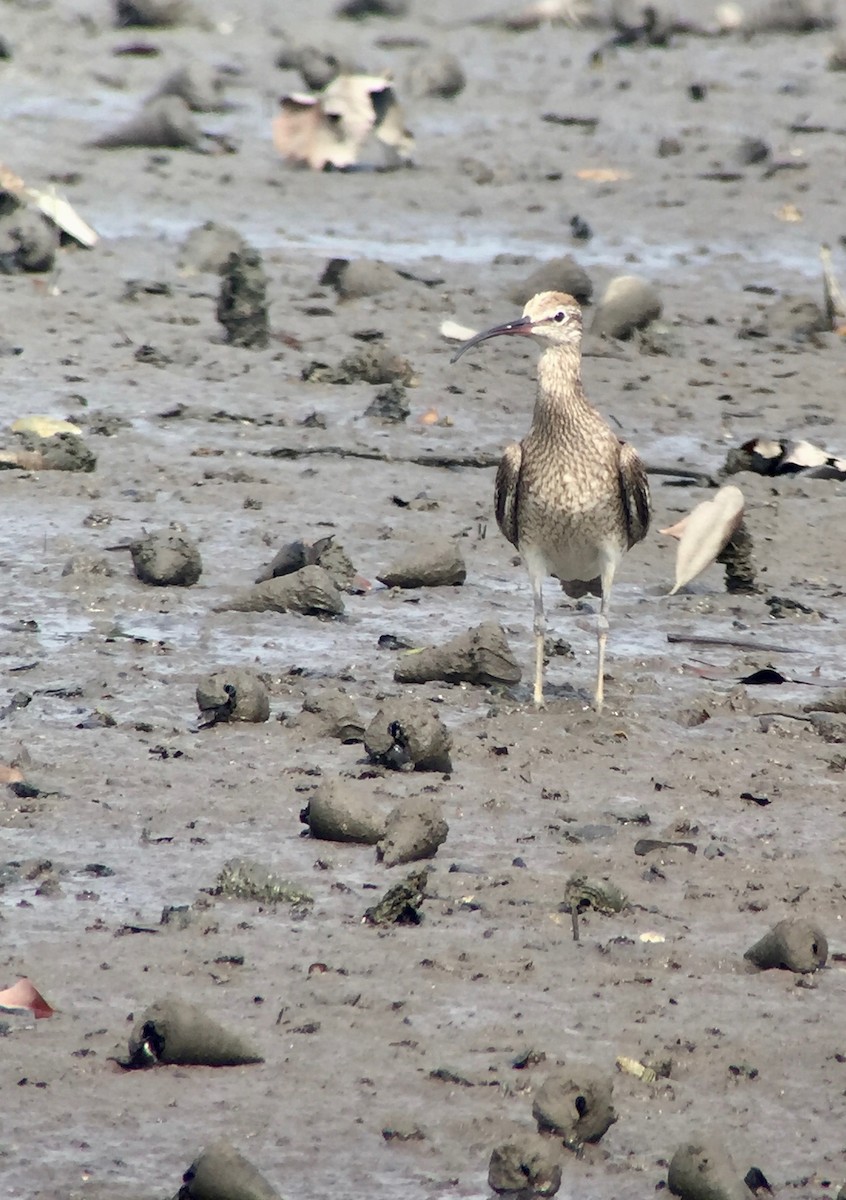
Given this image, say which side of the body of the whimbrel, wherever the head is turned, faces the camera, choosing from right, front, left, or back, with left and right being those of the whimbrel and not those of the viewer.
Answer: front

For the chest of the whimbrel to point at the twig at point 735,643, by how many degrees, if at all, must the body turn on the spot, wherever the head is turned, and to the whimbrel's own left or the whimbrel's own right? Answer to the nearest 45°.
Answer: approximately 90° to the whimbrel's own left

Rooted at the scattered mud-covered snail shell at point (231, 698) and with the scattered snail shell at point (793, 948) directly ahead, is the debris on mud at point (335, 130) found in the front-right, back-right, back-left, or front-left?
back-left

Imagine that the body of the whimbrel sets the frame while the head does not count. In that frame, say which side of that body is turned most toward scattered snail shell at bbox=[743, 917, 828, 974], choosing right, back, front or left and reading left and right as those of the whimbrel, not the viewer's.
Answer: front

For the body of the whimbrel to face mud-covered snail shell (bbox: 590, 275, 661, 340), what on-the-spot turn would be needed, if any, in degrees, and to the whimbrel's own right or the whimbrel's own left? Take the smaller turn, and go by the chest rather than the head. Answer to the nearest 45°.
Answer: approximately 180°

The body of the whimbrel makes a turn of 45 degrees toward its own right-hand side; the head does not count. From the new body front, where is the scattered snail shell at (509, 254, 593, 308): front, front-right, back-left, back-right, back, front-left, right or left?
back-right

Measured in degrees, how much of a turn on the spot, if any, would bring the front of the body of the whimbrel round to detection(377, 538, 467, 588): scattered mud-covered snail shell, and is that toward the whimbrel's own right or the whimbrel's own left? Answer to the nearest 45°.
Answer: approximately 135° to the whimbrel's own right

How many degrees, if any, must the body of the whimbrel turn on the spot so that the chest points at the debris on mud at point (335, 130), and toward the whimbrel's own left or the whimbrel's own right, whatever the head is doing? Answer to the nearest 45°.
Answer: approximately 180°

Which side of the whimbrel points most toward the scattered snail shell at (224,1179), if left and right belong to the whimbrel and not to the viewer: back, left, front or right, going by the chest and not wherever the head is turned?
front

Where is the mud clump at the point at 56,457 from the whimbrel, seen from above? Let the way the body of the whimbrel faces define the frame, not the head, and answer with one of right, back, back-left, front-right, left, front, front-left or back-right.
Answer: back-right

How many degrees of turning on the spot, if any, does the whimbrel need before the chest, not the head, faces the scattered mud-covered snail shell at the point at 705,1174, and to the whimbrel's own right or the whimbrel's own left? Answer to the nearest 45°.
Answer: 0° — it already faces it

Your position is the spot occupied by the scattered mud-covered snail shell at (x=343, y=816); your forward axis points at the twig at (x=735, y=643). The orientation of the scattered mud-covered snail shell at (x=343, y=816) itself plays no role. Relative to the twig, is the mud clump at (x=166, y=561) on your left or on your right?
left
